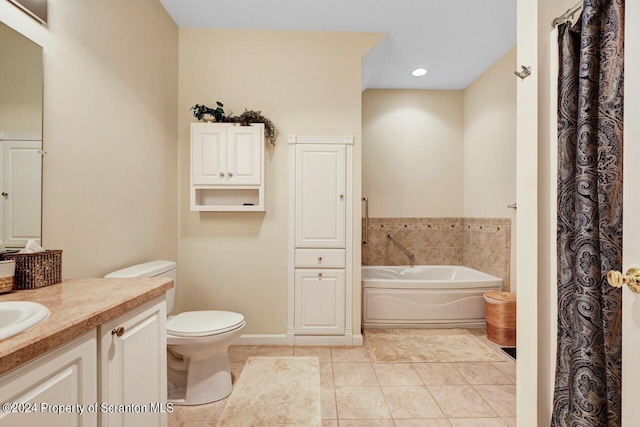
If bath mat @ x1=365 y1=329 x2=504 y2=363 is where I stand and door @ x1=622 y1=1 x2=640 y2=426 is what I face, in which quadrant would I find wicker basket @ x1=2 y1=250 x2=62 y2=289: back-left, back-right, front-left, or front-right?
front-right

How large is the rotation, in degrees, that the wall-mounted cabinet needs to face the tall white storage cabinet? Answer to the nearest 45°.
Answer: approximately 90° to its left

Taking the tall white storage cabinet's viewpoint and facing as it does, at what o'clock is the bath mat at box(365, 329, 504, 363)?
The bath mat is roughly at 9 o'clock from the tall white storage cabinet.

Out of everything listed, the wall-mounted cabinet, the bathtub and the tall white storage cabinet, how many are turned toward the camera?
3

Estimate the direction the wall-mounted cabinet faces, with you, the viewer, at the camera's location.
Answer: facing the viewer

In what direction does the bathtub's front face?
toward the camera

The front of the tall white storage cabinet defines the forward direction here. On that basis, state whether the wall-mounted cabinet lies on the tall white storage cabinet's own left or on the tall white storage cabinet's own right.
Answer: on the tall white storage cabinet's own right

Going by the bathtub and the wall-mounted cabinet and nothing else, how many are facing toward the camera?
2

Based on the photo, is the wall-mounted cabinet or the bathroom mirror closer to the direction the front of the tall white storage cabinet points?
the bathroom mirror

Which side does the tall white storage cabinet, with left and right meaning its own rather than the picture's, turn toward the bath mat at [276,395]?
front

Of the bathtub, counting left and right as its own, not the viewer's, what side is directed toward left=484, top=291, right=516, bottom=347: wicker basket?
left

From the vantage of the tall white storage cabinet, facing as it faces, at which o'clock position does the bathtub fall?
The bathtub is roughly at 8 o'clock from the tall white storage cabinet.

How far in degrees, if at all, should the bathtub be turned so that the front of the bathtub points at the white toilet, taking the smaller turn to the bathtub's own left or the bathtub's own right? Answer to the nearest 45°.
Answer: approximately 45° to the bathtub's own right
